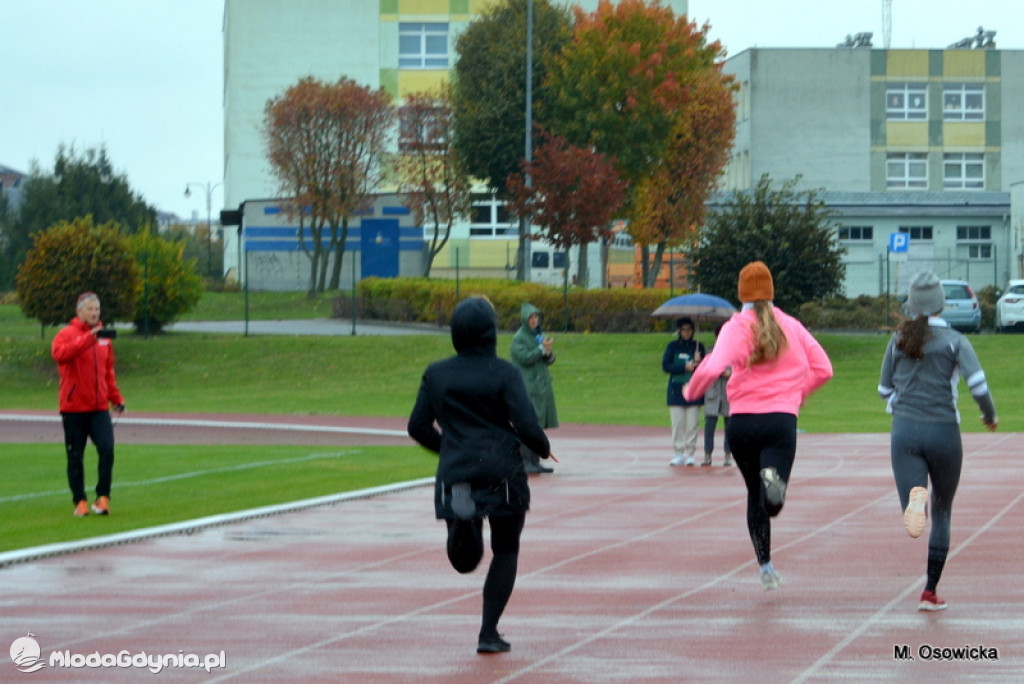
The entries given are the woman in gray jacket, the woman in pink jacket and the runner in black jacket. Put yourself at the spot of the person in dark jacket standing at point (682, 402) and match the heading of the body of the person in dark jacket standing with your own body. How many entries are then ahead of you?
3

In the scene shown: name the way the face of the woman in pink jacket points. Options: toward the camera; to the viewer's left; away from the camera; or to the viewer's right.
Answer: away from the camera

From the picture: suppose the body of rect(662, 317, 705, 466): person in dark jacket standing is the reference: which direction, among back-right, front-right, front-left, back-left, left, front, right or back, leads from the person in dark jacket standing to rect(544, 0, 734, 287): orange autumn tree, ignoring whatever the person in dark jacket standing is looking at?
back

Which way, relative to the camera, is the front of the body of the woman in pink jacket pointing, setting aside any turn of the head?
away from the camera

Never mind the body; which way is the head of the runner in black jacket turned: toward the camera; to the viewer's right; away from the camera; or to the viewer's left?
away from the camera

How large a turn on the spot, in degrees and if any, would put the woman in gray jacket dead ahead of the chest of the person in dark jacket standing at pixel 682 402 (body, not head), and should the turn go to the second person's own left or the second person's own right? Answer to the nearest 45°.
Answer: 0° — they already face them

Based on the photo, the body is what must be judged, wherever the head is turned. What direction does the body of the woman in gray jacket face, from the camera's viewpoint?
away from the camera

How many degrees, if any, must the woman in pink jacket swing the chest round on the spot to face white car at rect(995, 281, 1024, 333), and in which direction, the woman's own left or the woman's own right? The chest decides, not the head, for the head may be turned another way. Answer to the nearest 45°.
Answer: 0° — they already face it

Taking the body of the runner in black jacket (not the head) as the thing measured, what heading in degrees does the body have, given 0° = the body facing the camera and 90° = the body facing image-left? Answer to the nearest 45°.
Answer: approximately 180°

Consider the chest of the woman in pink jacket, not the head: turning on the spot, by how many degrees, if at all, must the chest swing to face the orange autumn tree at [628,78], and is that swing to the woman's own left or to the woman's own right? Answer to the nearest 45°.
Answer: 0° — they already face it

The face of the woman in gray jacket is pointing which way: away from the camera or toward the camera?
away from the camera
